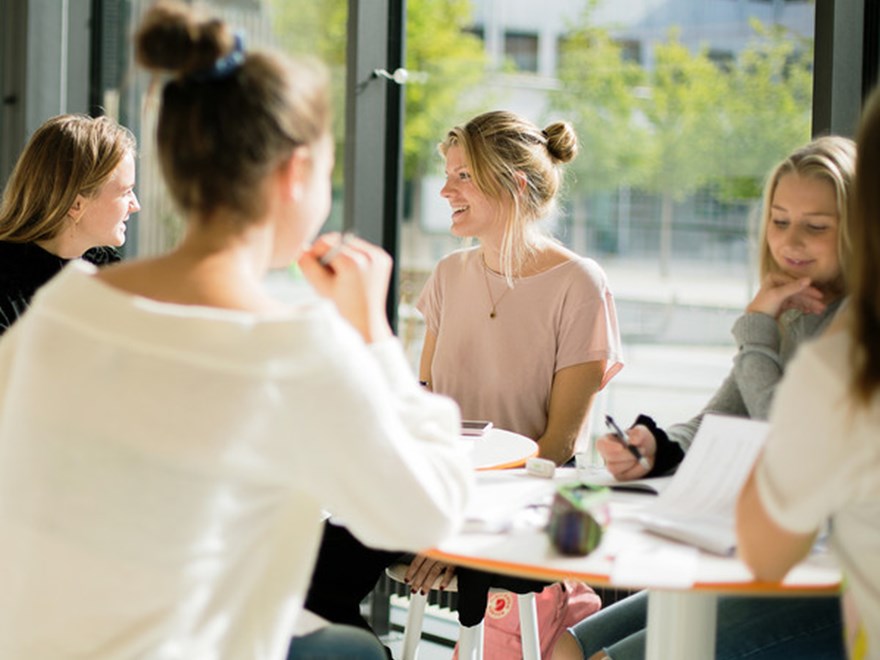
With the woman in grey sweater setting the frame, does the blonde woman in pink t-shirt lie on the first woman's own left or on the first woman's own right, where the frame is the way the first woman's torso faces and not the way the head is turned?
on the first woman's own right

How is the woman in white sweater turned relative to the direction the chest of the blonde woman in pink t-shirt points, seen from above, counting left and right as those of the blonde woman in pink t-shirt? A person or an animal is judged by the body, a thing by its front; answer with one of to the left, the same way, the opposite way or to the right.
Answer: the opposite way

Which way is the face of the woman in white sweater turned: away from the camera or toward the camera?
away from the camera

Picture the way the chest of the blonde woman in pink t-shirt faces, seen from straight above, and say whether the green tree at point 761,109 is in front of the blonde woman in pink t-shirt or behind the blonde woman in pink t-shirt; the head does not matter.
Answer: behind

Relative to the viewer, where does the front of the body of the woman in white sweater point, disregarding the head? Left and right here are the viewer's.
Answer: facing away from the viewer and to the right of the viewer

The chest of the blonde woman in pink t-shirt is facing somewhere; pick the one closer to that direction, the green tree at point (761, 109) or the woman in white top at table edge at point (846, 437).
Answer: the woman in white top at table edge

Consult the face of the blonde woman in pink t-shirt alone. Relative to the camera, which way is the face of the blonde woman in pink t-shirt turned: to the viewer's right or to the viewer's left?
to the viewer's left

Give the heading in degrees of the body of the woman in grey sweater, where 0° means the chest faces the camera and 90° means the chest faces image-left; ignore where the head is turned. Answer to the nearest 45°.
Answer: approximately 45°
